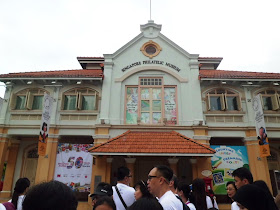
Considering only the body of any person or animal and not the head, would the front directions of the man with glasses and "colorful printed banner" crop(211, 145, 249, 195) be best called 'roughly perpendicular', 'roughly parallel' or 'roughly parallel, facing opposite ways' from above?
roughly perpendicular

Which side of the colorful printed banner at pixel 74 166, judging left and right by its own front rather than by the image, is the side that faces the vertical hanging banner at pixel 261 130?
left

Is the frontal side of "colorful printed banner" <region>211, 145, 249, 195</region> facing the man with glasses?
yes

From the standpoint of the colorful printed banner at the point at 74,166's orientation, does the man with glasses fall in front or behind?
in front

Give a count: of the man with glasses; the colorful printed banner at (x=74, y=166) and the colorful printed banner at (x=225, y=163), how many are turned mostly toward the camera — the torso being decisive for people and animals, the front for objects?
2

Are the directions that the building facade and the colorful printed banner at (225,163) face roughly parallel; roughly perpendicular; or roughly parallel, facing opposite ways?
roughly parallel

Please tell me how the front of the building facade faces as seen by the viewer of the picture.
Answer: facing the viewer

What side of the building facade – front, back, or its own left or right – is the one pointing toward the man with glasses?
front

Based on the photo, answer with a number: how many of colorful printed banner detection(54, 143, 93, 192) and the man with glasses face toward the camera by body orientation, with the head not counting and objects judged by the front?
1

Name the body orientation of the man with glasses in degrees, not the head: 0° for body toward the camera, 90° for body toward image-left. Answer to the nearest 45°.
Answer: approximately 90°

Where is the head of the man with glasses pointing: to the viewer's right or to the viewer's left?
to the viewer's left

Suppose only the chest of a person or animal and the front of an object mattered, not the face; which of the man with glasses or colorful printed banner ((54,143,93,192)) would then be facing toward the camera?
the colorful printed banner

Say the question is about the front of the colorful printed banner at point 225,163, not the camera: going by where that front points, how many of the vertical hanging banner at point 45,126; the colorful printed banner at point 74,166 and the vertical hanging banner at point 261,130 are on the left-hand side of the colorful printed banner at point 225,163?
1

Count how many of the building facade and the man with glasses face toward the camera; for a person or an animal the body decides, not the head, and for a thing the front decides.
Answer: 1

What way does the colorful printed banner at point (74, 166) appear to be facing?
toward the camera
